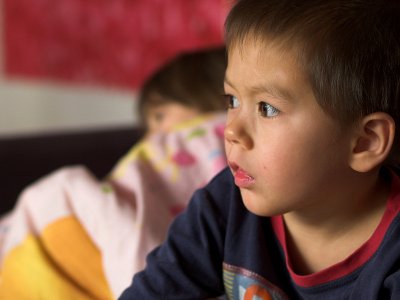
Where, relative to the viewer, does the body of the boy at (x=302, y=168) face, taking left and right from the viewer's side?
facing the viewer and to the left of the viewer

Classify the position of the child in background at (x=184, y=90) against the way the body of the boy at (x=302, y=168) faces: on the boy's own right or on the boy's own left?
on the boy's own right

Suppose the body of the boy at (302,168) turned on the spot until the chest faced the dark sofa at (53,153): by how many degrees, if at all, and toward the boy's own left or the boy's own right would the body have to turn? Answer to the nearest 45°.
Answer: approximately 90° to the boy's own right

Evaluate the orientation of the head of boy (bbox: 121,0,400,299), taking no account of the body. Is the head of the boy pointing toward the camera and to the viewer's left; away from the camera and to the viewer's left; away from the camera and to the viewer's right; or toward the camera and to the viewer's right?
toward the camera and to the viewer's left
